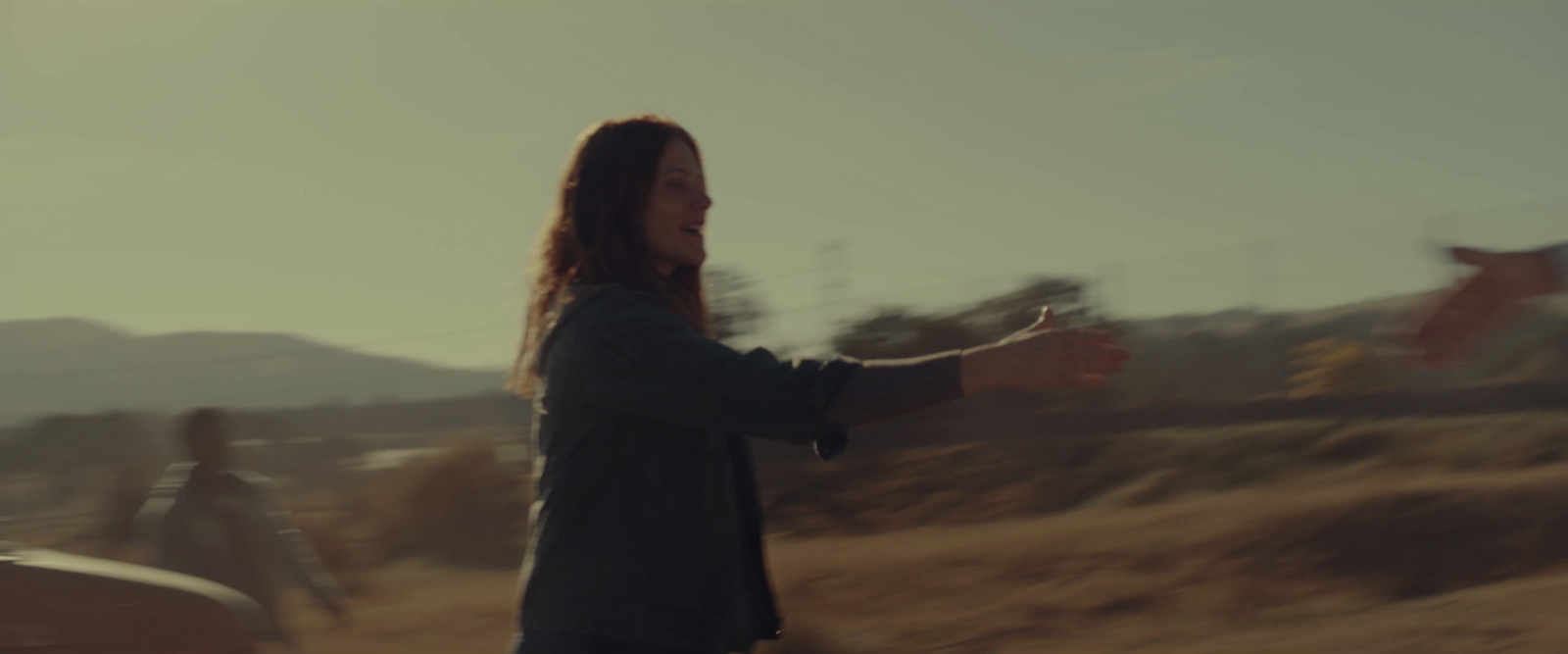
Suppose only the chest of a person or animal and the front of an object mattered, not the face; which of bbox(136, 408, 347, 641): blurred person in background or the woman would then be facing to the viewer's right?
the woman

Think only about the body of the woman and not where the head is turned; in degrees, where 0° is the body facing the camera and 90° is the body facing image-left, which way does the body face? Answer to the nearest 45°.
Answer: approximately 270°
